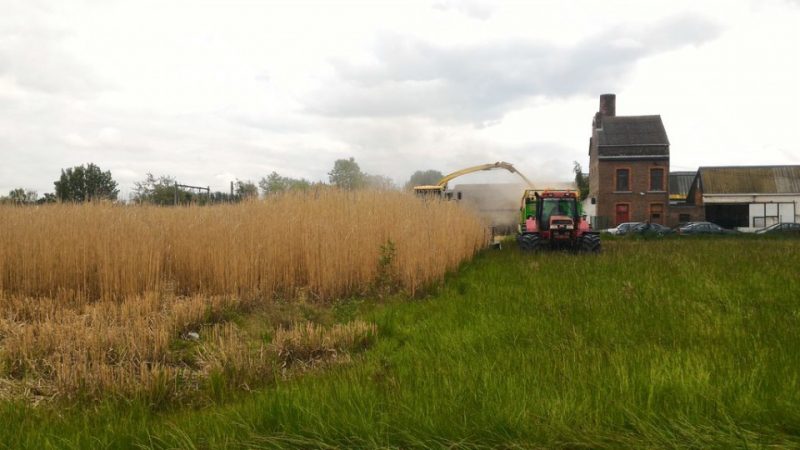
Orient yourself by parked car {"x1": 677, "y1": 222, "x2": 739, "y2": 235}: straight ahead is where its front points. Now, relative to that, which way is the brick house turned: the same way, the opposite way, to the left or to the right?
to the right

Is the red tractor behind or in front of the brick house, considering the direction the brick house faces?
in front

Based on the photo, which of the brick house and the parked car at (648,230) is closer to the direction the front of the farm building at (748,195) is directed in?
the parked car

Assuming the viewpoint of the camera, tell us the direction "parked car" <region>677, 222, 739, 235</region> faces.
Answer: facing to the right of the viewer

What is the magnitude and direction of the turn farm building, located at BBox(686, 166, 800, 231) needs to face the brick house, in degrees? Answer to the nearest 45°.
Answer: approximately 45° to its right

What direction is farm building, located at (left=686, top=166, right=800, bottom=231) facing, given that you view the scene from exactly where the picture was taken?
facing the viewer

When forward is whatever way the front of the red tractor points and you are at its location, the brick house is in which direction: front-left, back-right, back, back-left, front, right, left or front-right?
back

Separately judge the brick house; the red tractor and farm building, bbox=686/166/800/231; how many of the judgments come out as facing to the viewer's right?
0

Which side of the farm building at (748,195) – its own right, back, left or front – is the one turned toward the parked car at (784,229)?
front

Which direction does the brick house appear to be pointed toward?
toward the camera

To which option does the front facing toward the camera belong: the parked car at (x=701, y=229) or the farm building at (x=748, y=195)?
the farm building

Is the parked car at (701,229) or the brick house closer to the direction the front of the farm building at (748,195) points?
the parked car

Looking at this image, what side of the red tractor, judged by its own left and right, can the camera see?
front
